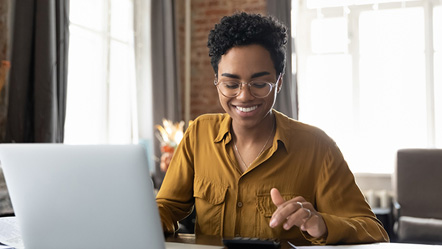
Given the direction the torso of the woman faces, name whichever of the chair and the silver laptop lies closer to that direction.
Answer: the silver laptop

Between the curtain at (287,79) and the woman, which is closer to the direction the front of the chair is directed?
the woman

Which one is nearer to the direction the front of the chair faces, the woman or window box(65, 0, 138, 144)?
the woman

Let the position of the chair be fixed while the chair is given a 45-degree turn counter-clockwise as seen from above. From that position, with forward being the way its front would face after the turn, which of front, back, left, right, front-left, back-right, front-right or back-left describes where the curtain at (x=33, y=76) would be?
right

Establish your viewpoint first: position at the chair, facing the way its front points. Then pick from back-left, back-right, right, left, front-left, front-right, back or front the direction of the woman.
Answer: front

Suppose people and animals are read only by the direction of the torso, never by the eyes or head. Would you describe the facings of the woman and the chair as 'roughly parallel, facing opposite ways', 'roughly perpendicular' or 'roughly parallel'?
roughly parallel

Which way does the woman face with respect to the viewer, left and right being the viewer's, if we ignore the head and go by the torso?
facing the viewer

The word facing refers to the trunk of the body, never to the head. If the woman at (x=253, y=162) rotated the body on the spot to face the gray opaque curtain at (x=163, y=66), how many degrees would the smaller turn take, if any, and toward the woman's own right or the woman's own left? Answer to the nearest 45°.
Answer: approximately 180°
